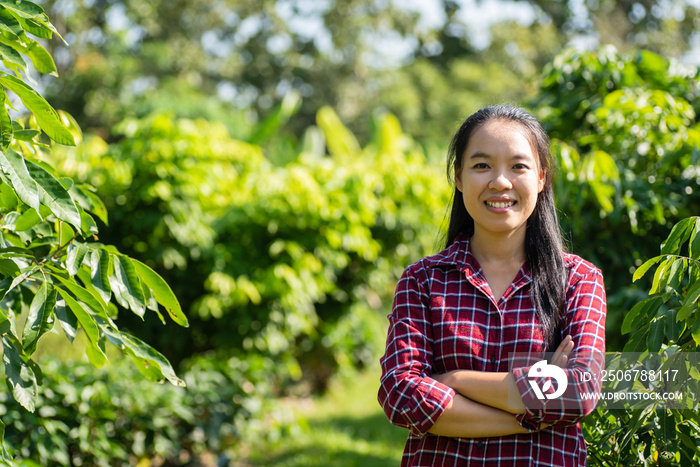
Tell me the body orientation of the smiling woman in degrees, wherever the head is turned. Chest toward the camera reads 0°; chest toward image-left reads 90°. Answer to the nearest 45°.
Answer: approximately 0°
